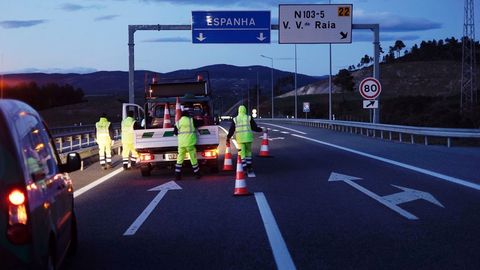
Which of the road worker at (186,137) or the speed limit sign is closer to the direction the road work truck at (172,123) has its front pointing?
the speed limit sign

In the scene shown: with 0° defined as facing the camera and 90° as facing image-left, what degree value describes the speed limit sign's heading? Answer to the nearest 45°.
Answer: approximately 0°

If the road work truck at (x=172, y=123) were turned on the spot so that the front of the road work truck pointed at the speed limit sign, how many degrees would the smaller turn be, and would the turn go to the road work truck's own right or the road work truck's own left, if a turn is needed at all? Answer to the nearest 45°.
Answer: approximately 45° to the road work truck's own right

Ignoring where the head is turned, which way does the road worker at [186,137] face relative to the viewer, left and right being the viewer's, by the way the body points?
facing away from the viewer

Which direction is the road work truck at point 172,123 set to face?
away from the camera
